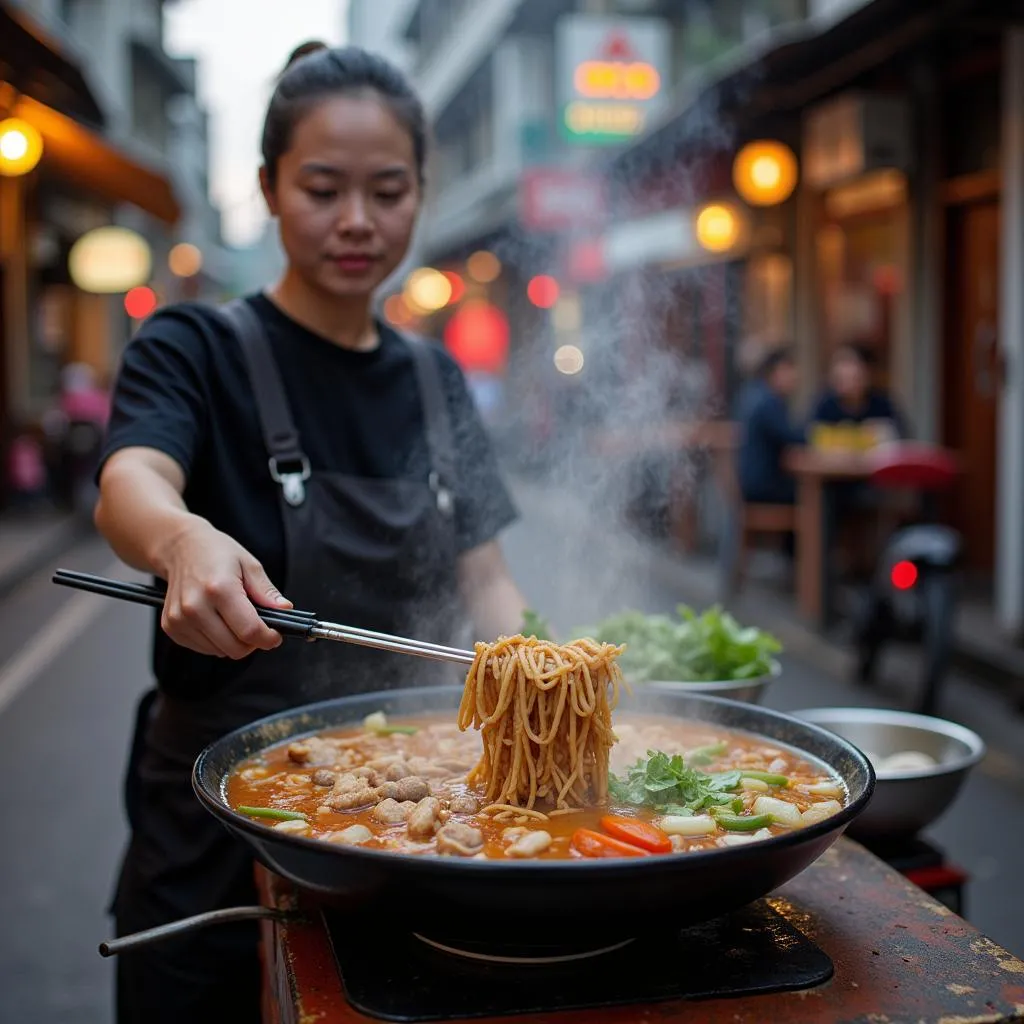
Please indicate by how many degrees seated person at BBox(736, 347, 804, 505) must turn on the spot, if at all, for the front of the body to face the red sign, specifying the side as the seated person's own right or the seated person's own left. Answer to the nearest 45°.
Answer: approximately 135° to the seated person's own left

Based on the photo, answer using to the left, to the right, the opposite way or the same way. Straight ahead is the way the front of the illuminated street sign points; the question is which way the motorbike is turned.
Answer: the opposite way

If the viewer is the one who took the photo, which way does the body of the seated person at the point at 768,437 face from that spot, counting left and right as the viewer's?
facing to the right of the viewer

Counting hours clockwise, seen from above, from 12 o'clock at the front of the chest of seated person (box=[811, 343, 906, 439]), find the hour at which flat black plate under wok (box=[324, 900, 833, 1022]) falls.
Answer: The flat black plate under wok is roughly at 12 o'clock from the seated person.

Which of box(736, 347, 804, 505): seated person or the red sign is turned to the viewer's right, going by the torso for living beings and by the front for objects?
the seated person

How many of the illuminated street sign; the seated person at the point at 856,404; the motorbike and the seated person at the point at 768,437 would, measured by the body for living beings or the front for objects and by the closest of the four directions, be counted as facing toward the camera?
2

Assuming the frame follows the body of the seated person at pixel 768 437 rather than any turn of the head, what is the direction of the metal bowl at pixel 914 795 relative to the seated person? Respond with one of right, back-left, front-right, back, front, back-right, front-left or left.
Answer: right

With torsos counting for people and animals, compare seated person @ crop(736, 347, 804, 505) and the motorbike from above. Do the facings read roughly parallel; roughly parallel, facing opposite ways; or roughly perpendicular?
roughly perpendicular

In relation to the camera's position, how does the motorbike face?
facing away from the viewer

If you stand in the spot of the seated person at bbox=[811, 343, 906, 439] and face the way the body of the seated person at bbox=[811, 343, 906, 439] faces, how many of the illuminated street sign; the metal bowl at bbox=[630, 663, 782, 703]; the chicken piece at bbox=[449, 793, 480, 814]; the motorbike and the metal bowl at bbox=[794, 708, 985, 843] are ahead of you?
4

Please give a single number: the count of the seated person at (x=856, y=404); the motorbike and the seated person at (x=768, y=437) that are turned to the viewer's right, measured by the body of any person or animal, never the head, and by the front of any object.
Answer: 1

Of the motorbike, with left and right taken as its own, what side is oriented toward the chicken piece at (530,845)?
back

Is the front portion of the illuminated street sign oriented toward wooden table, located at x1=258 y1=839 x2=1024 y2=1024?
yes

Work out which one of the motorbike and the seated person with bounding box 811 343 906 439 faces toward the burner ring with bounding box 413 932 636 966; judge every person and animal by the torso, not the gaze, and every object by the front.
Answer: the seated person

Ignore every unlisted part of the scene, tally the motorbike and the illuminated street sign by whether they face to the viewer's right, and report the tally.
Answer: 0
